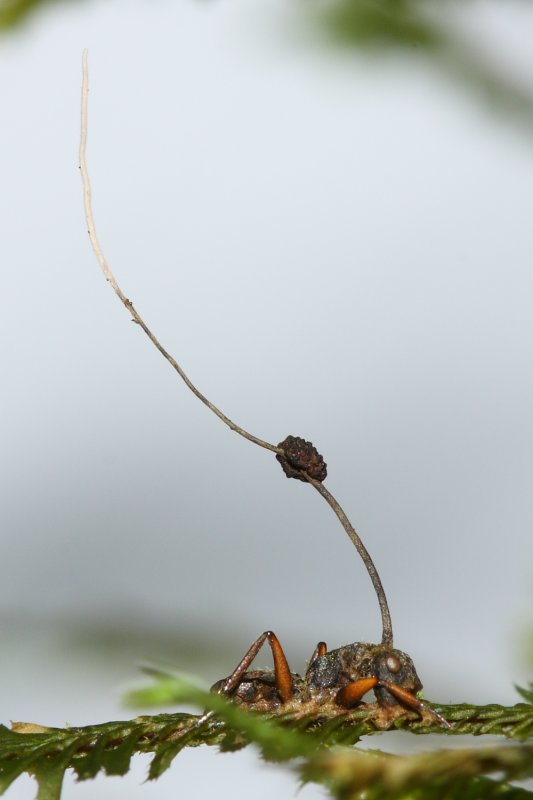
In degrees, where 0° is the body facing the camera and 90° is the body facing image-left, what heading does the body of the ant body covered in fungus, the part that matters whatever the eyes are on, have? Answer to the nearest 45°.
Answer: approximately 270°
